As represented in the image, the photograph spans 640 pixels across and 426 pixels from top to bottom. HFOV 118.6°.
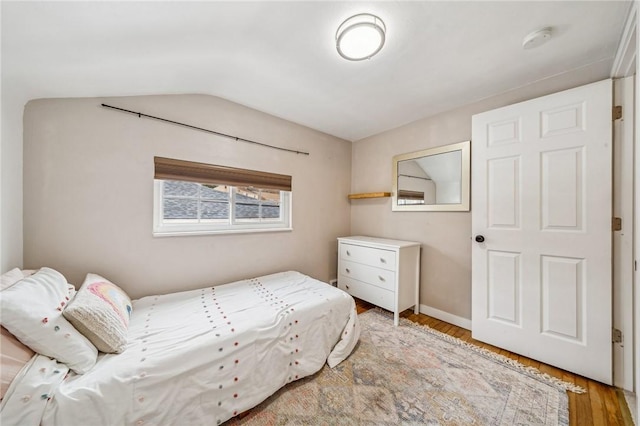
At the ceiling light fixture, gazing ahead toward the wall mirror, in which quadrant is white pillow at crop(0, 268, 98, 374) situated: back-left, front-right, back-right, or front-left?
back-left

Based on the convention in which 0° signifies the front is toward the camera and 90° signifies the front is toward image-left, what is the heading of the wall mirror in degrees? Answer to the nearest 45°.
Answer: approximately 45°

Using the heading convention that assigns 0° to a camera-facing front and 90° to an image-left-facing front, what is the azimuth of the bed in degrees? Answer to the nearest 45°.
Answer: approximately 225°

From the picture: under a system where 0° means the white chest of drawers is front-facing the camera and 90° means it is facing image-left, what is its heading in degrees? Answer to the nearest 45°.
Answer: approximately 45°

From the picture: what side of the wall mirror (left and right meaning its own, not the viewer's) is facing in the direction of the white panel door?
left
